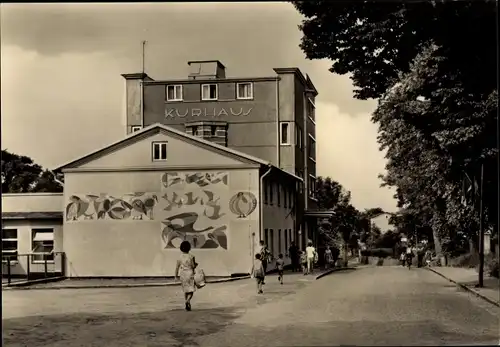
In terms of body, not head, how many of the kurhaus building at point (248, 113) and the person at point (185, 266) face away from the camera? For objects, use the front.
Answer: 1

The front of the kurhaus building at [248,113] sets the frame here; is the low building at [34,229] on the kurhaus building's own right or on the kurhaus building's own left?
on the kurhaus building's own right

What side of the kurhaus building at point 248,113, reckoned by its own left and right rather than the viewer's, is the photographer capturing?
front

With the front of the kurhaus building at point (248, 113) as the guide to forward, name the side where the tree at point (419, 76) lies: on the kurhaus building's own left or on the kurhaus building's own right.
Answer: on the kurhaus building's own left

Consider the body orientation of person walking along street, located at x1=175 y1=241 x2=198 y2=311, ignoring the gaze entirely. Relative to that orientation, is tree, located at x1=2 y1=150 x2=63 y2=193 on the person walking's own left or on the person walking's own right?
on the person walking's own left

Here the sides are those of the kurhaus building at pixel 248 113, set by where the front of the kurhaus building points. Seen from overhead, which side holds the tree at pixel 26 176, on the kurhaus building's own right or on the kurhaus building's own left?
on the kurhaus building's own right

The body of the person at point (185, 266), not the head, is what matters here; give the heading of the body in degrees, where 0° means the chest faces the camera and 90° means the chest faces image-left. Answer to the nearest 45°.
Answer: approximately 180°

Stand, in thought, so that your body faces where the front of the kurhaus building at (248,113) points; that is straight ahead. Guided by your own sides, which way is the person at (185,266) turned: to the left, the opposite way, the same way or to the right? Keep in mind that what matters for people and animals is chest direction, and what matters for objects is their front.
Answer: the opposite way
